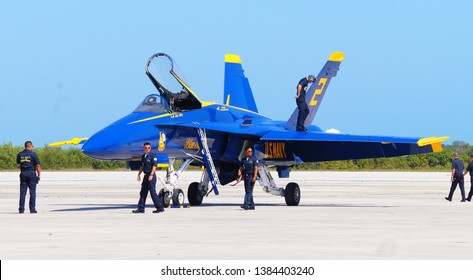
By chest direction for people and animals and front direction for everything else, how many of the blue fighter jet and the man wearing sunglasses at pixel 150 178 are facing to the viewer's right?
0

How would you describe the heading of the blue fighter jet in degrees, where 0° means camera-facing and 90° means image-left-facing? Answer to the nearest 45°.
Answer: approximately 45°

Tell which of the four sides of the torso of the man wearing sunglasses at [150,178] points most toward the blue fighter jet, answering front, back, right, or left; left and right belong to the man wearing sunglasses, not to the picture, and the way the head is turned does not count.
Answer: back

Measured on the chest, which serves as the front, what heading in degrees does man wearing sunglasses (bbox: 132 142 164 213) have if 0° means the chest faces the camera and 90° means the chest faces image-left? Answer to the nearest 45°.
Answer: approximately 45°
